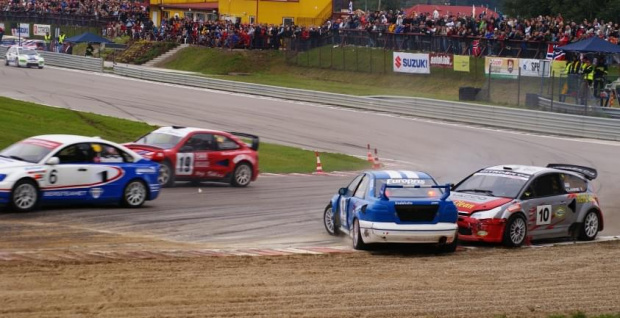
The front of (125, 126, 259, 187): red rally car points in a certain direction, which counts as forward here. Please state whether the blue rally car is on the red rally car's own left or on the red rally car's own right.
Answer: on the red rally car's own left

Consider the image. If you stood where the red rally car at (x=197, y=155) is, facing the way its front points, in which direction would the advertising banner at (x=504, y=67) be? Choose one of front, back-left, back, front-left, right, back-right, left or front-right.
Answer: back

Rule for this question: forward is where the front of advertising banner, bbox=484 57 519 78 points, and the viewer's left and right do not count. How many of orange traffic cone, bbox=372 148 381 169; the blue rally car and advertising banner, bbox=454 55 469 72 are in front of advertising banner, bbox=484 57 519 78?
2

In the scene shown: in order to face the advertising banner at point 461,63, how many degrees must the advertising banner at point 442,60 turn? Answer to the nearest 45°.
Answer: approximately 45° to its left

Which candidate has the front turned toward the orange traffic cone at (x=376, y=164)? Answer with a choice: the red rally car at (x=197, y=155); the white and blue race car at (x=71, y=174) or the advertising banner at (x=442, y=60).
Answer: the advertising banner

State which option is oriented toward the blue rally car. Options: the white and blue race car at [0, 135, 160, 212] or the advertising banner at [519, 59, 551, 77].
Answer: the advertising banner

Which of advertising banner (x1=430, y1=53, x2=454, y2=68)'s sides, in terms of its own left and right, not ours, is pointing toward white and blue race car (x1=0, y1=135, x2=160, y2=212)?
front

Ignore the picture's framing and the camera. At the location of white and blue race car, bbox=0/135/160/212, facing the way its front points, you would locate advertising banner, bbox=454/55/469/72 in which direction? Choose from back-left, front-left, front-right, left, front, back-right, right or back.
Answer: back

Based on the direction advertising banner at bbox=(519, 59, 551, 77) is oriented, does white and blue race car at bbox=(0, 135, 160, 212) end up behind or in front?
in front

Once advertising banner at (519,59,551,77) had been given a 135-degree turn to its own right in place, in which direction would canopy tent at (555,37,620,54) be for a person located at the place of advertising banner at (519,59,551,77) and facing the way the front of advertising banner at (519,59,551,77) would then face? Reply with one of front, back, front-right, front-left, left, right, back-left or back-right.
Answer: back

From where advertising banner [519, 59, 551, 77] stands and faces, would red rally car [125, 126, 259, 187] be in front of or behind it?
in front

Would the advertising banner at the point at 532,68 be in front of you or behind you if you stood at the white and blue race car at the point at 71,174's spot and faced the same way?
behind

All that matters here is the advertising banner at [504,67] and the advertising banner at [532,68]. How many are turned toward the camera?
2
